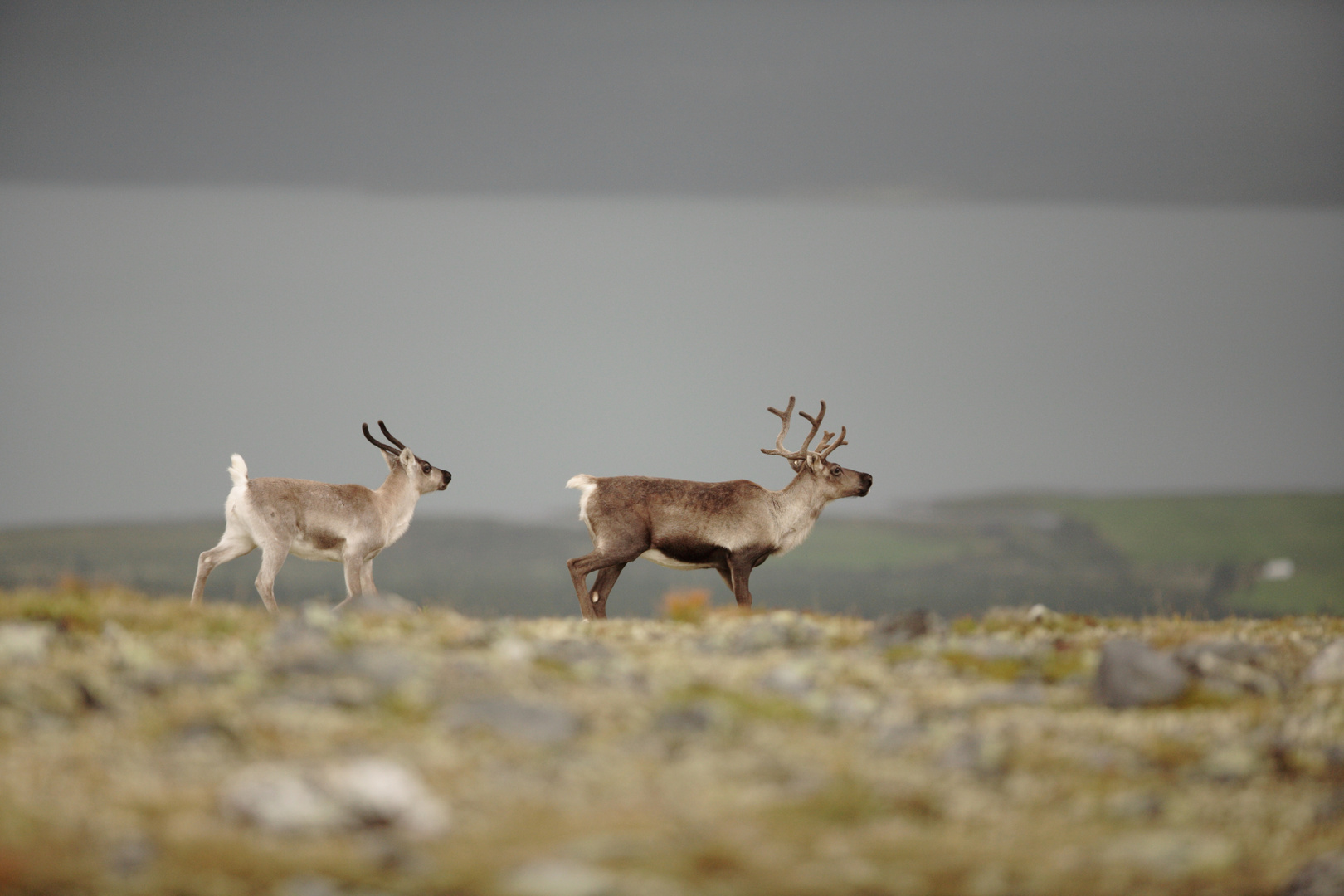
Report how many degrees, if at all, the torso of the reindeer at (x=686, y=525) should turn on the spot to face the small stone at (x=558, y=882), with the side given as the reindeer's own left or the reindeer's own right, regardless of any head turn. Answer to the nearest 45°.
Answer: approximately 90° to the reindeer's own right

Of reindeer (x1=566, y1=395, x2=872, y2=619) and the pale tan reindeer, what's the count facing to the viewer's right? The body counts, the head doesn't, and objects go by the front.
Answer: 2

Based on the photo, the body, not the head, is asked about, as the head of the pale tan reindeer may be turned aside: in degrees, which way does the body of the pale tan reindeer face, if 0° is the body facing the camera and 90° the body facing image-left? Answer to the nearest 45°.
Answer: approximately 270°

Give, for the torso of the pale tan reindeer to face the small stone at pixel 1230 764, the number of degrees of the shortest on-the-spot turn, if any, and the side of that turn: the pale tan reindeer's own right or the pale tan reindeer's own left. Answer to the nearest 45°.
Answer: approximately 45° to the pale tan reindeer's own right

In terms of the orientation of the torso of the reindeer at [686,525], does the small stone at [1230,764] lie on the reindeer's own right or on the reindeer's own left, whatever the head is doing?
on the reindeer's own right

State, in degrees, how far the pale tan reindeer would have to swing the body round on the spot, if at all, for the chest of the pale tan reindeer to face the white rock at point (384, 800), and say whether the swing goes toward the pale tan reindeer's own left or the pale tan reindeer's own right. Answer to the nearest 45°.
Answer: approximately 90° to the pale tan reindeer's own right

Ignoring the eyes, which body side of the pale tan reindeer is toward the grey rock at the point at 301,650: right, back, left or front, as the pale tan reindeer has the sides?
right

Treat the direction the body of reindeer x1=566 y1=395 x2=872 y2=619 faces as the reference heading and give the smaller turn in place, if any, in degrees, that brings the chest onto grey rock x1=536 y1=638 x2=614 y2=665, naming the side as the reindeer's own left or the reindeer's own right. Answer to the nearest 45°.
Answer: approximately 90° to the reindeer's own right

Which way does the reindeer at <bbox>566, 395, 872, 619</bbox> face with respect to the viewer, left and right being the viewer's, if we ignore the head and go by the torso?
facing to the right of the viewer

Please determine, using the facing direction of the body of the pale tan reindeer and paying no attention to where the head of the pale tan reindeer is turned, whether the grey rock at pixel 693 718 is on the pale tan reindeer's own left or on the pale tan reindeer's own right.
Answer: on the pale tan reindeer's own right

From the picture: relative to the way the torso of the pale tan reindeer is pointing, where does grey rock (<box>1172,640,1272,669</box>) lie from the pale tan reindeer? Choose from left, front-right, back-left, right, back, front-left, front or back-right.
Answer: front-right

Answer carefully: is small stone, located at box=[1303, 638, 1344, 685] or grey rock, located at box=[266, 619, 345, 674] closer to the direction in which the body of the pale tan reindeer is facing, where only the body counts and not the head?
the small stone
